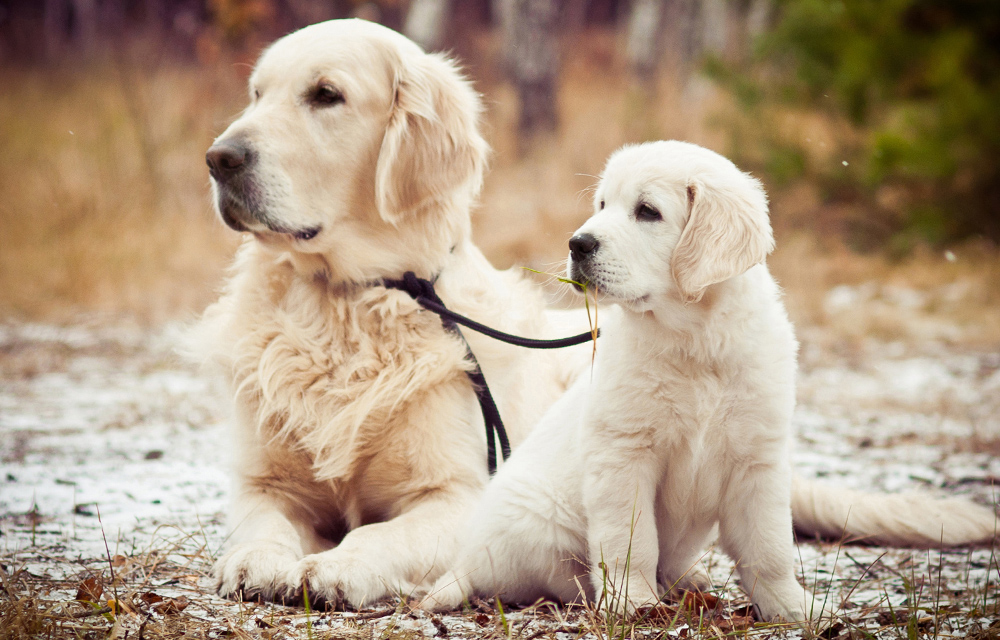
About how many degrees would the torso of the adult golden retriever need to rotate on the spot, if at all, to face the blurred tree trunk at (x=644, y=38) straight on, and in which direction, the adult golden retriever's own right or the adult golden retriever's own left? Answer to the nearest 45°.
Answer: approximately 135° to the adult golden retriever's own right

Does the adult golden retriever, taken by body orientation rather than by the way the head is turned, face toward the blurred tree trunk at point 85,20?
no

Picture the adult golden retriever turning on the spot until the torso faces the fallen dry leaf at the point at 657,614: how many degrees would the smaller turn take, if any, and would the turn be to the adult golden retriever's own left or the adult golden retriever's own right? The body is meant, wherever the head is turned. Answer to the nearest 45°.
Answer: approximately 90° to the adult golden retriever's own left

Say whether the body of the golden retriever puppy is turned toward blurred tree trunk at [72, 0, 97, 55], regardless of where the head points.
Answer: no

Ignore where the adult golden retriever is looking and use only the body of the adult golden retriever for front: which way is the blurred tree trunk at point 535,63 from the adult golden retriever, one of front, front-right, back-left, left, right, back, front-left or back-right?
back-right

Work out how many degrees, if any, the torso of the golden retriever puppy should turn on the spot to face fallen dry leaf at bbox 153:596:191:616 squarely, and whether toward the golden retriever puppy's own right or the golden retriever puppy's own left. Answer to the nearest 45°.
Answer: approximately 135° to the golden retriever puppy's own right

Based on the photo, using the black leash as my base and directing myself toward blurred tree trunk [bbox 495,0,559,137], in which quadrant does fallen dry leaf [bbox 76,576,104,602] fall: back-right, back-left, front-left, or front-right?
back-left

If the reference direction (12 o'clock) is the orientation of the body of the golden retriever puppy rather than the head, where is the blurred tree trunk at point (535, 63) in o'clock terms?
The blurred tree trunk is roughly at 7 o'clock from the golden retriever puppy.

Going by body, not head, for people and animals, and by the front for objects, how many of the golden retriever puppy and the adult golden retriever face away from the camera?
0

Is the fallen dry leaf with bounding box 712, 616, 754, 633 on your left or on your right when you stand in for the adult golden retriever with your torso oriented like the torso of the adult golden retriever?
on your left

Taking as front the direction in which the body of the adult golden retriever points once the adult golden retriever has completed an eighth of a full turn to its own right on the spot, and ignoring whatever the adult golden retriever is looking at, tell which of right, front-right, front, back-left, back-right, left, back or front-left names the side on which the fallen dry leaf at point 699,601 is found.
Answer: back-left

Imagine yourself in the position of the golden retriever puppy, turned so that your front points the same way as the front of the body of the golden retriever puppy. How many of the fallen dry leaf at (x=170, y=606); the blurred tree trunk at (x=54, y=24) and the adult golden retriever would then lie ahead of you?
0

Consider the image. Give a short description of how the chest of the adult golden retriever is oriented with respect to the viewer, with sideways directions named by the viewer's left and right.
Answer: facing the viewer and to the left of the viewer
